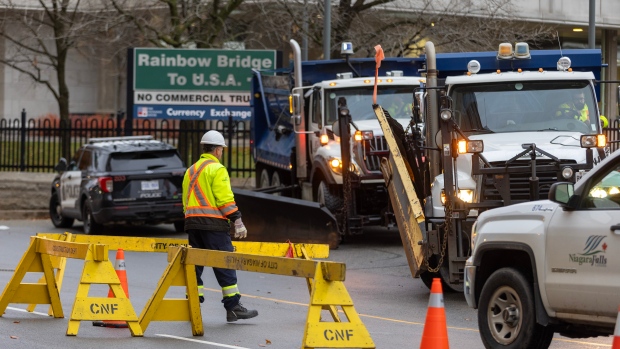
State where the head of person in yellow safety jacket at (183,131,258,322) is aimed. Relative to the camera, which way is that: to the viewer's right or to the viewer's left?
to the viewer's right

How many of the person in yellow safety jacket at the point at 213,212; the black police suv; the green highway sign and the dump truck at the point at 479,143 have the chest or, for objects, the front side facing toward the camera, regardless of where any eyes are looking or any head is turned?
2

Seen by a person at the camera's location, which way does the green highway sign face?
facing the viewer

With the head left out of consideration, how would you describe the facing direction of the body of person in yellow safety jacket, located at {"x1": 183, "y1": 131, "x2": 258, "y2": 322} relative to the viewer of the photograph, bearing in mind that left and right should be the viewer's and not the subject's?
facing away from the viewer and to the right of the viewer

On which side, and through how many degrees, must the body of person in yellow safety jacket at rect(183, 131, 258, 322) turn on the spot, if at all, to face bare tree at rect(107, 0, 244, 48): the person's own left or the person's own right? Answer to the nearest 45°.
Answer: approximately 45° to the person's own left

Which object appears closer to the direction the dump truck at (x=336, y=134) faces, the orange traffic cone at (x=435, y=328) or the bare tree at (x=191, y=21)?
the orange traffic cone

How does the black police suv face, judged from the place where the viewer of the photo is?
facing away from the viewer and to the left of the viewer

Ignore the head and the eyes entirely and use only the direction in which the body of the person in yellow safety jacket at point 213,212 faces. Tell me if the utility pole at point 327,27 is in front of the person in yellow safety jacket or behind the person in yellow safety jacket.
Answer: in front

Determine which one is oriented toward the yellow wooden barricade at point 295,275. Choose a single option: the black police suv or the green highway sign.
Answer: the green highway sign

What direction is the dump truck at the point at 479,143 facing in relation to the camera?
toward the camera

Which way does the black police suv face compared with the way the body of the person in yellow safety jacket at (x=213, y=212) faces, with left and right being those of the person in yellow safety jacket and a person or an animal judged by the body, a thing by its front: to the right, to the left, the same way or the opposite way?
to the left

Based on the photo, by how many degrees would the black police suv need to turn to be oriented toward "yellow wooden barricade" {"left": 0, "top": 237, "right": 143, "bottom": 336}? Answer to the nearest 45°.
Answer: approximately 135° to its left

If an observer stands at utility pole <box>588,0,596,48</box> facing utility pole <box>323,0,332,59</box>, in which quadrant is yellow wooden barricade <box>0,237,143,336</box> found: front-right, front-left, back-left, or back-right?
front-left
